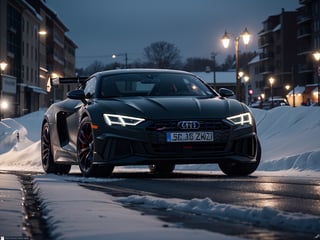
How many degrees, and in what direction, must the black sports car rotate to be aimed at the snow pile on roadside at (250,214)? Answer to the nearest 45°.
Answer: approximately 45° to its right

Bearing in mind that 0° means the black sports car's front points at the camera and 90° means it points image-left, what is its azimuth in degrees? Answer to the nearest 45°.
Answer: approximately 315°

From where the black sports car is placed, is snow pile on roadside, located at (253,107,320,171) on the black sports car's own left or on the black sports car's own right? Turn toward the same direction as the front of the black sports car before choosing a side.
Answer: on the black sports car's own left
